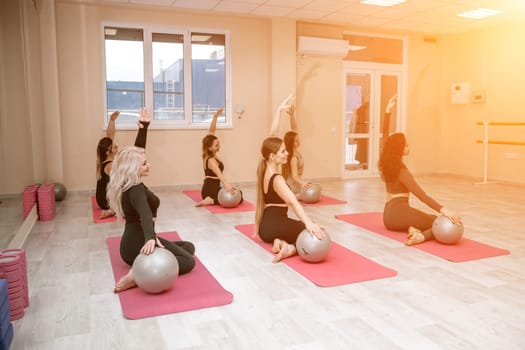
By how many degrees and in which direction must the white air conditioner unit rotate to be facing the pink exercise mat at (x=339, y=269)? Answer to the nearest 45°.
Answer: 0° — it already faces it

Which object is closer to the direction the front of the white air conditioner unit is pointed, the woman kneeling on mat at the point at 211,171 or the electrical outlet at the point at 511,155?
the woman kneeling on mat

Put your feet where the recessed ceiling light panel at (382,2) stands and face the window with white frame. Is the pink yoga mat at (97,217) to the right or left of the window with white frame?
left

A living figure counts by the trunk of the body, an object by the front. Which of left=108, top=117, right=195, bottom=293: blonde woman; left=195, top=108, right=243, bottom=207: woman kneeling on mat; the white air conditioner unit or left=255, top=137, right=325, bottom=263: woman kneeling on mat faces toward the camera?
the white air conditioner unit

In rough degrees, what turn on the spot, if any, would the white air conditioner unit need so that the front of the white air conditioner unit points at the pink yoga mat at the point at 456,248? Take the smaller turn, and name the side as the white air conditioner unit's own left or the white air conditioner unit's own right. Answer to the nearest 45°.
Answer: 0° — it already faces it

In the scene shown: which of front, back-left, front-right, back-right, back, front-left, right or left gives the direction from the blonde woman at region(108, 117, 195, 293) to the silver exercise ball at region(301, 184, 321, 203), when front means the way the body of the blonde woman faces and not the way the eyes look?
front-left

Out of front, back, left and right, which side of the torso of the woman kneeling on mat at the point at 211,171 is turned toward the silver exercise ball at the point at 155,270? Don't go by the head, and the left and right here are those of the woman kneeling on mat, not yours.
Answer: right
